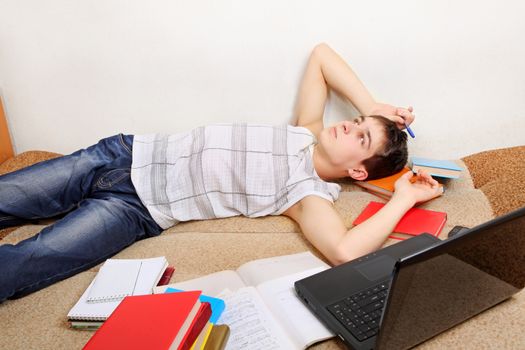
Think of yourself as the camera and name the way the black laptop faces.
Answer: facing away from the viewer and to the left of the viewer

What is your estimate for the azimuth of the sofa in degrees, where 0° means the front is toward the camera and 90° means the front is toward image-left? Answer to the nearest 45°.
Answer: approximately 0°
